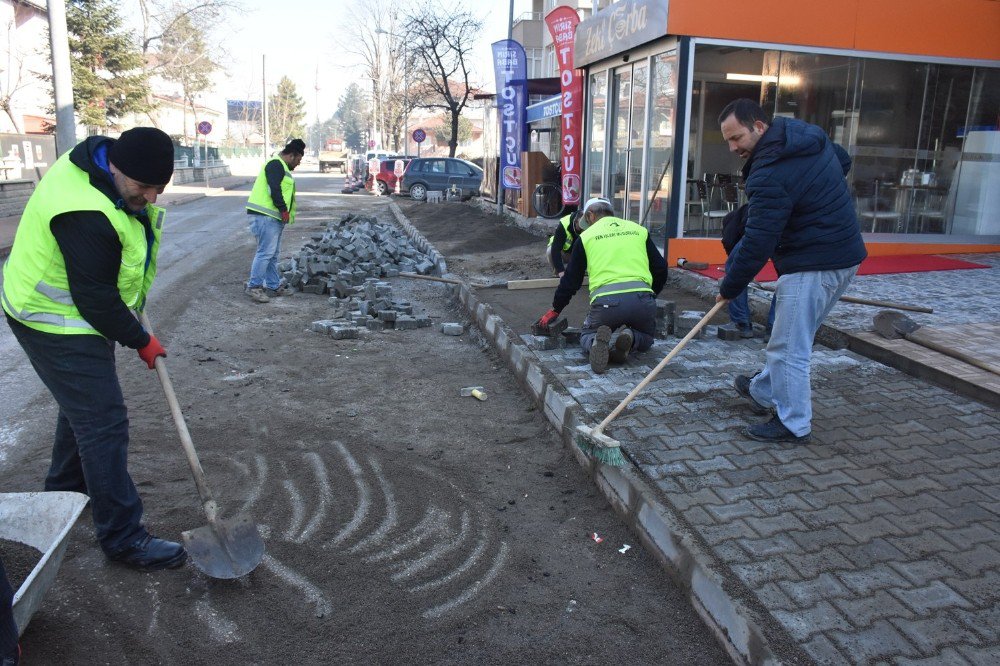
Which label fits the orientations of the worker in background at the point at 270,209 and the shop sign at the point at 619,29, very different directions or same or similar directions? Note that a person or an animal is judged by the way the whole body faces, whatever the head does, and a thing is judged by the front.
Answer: very different directions

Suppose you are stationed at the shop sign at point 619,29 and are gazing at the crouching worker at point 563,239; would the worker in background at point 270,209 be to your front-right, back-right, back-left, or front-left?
front-right

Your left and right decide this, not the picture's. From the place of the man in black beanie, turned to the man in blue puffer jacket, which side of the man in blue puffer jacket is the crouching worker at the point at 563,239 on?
left

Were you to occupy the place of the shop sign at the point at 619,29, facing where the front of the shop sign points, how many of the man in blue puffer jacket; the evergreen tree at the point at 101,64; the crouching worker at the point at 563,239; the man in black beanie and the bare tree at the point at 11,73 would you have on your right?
2

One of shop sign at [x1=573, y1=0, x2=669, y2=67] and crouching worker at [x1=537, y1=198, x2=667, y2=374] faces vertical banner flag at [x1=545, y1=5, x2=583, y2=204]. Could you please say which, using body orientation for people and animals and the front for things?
the crouching worker

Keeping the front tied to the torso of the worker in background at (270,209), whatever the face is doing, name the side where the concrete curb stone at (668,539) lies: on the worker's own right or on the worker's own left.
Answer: on the worker's own right

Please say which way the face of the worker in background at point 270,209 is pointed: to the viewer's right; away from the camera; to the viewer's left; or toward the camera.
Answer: to the viewer's right

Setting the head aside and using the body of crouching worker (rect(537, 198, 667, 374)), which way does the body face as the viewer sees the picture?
away from the camera

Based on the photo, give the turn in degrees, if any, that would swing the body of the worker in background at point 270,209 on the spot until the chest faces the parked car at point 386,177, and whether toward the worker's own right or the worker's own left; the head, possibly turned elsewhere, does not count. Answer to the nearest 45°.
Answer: approximately 90° to the worker's own left

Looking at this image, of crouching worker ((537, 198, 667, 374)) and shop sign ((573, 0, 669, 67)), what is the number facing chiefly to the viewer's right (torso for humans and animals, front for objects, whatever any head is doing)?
0

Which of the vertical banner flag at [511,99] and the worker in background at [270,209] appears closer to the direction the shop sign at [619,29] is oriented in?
the worker in background

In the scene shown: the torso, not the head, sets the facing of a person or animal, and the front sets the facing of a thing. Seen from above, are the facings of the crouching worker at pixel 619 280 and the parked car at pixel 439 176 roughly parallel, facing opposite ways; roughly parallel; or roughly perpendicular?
roughly perpendicular
